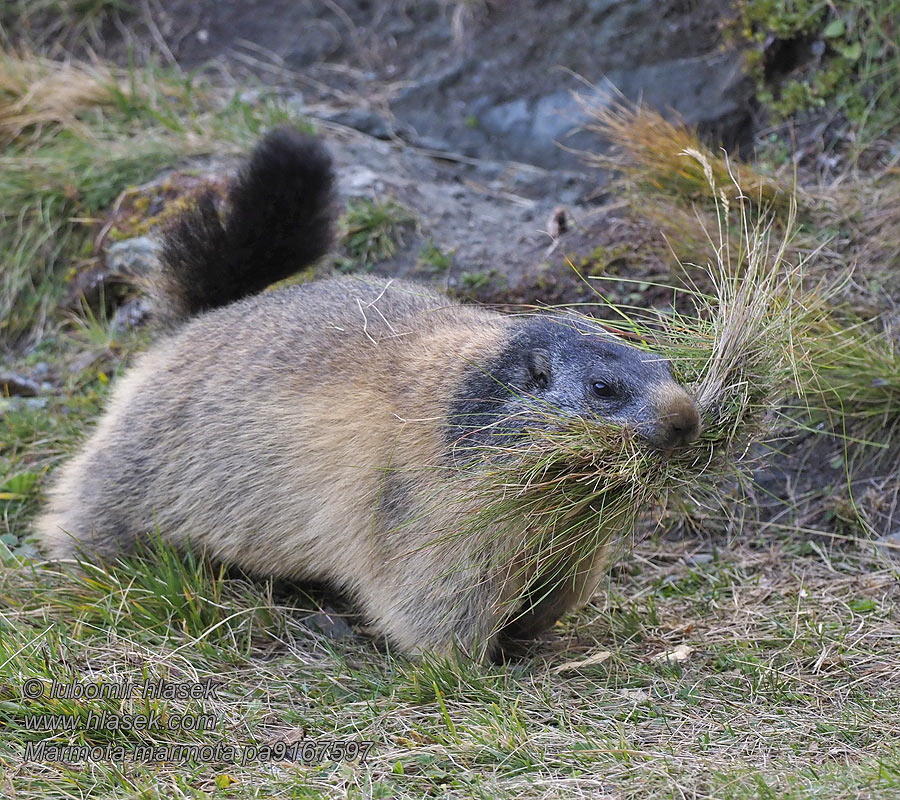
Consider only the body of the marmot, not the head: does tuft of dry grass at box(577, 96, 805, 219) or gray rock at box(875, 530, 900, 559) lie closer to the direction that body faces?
the gray rock

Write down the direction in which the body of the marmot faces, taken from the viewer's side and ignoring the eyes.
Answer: to the viewer's right

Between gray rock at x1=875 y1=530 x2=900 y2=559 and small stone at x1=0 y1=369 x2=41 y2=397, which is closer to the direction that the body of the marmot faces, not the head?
the gray rock
